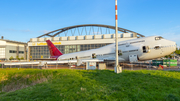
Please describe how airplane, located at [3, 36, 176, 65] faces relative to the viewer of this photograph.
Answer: facing the viewer and to the right of the viewer
